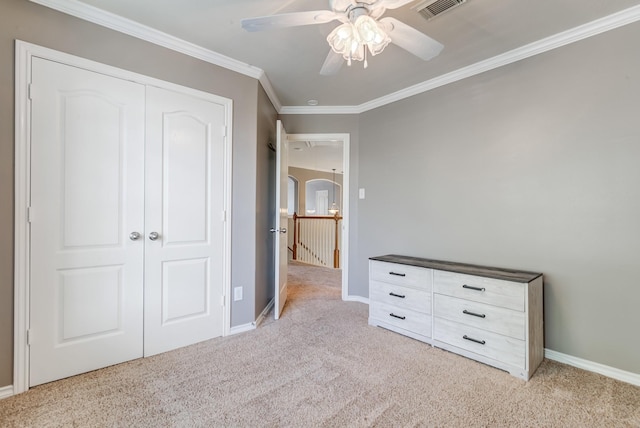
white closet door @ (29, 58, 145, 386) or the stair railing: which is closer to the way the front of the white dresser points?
the white closet door

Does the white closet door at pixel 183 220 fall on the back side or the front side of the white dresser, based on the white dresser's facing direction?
on the front side

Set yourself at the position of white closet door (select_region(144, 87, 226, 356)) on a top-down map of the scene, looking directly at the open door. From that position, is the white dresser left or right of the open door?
right

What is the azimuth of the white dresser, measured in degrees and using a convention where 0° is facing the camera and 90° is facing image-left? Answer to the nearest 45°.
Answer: approximately 45°

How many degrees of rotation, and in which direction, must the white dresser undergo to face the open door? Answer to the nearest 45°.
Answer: approximately 45° to its right

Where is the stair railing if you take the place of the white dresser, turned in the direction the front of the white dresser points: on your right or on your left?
on your right

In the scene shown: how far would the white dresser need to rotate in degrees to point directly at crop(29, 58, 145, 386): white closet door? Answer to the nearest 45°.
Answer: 0° — it already faces it
